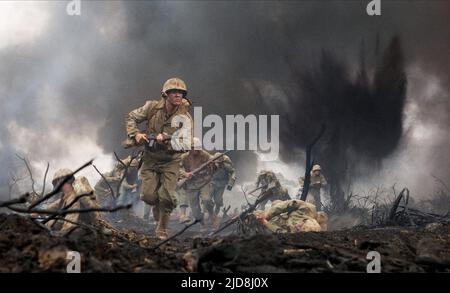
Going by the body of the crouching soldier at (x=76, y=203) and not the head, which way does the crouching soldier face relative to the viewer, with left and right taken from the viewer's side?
facing to the left of the viewer

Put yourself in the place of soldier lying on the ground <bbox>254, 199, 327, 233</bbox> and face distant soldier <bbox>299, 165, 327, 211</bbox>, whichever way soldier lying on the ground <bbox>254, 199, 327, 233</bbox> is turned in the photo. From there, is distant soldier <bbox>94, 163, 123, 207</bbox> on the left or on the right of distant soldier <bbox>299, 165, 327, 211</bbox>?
left
